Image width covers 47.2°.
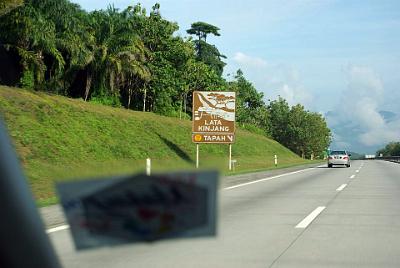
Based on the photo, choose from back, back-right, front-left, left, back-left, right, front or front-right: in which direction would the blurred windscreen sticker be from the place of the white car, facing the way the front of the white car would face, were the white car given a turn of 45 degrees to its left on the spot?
back-left

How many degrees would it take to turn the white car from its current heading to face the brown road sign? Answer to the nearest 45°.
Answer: approximately 135° to its left

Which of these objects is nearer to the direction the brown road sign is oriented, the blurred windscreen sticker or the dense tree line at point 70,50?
the blurred windscreen sticker

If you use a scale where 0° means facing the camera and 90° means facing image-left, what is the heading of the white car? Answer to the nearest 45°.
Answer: approximately 180°

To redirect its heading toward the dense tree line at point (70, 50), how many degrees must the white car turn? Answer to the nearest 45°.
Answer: approximately 135° to its left

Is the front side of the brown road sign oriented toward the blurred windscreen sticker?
yes

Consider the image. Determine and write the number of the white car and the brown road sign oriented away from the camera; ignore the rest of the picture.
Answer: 1

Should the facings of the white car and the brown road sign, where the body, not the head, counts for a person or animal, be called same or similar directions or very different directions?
very different directions

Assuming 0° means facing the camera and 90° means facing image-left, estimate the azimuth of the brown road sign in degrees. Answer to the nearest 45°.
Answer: approximately 0°
